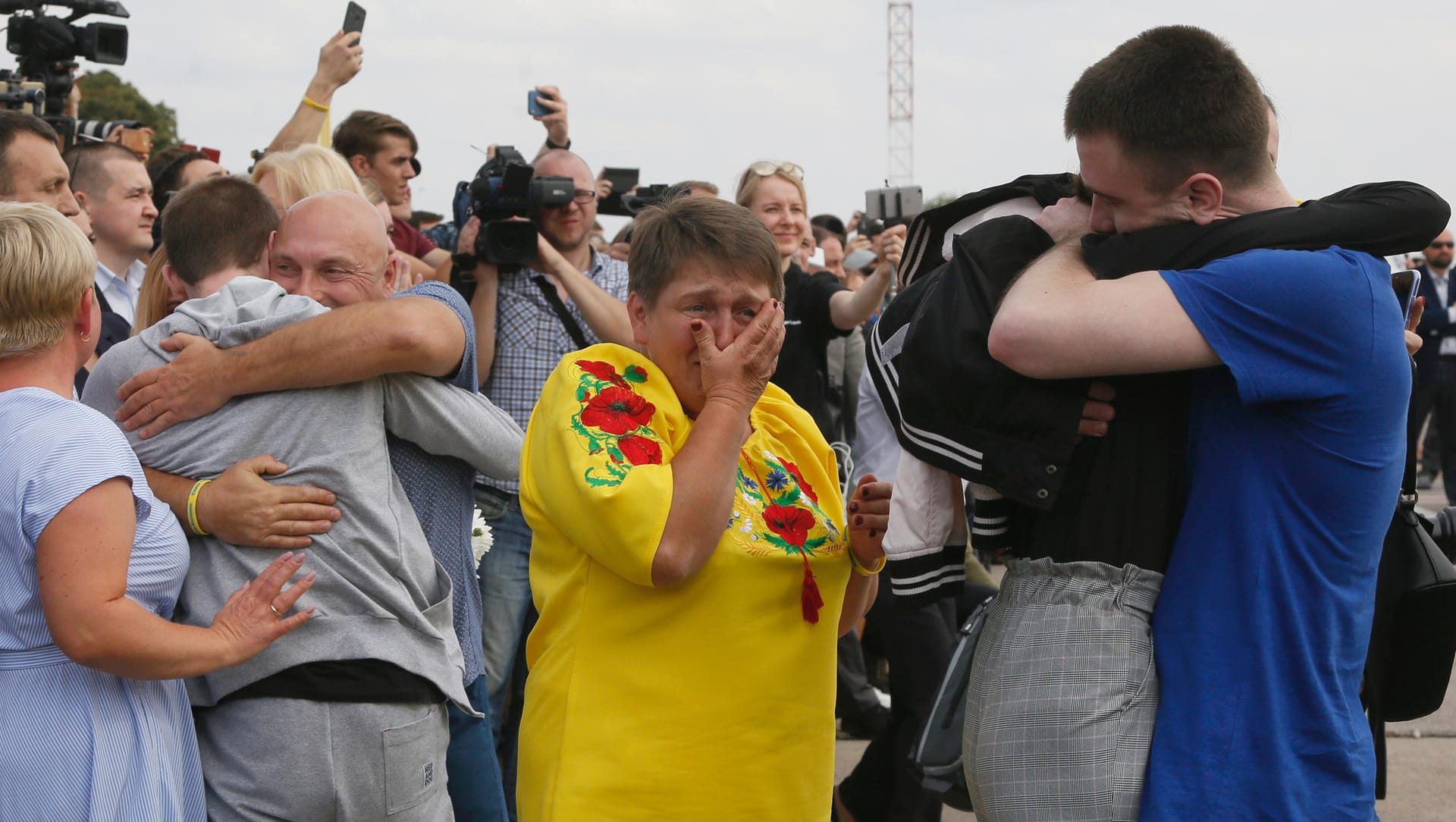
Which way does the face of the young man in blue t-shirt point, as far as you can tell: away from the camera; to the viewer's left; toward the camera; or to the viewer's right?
to the viewer's left

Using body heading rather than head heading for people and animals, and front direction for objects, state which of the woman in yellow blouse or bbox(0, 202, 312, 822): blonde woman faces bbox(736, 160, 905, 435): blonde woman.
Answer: bbox(0, 202, 312, 822): blonde woman

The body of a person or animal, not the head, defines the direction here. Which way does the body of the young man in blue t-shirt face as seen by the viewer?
to the viewer's left

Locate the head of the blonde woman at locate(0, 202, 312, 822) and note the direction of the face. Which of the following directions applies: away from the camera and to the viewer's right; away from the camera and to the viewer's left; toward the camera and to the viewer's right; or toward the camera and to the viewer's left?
away from the camera and to the viewer's right

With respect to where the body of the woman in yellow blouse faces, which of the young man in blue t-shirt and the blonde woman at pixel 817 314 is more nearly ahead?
the young man in blue t-shirt

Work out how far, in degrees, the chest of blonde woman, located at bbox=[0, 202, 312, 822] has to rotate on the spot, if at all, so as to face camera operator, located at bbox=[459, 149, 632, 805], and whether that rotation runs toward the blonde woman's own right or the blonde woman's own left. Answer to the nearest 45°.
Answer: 0° — they already face them

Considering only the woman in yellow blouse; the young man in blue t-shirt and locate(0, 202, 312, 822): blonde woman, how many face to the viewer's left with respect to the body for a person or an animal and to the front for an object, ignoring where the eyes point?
1

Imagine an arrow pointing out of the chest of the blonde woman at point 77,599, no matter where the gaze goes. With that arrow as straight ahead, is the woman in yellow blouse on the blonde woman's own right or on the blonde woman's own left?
on the blonde woman's own right

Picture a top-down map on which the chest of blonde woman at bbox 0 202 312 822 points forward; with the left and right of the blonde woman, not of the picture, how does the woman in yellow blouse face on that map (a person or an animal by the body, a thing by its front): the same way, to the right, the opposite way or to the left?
to the right

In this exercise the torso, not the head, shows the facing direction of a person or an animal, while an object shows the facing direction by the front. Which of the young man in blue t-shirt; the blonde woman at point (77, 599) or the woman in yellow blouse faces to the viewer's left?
the young man in blue t-shirt

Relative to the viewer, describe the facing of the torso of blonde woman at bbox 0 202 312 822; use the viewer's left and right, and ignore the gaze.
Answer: facing away from the viewer and to the right of the viewer

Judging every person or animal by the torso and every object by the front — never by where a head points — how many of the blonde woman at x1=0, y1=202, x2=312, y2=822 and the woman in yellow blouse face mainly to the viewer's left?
0
